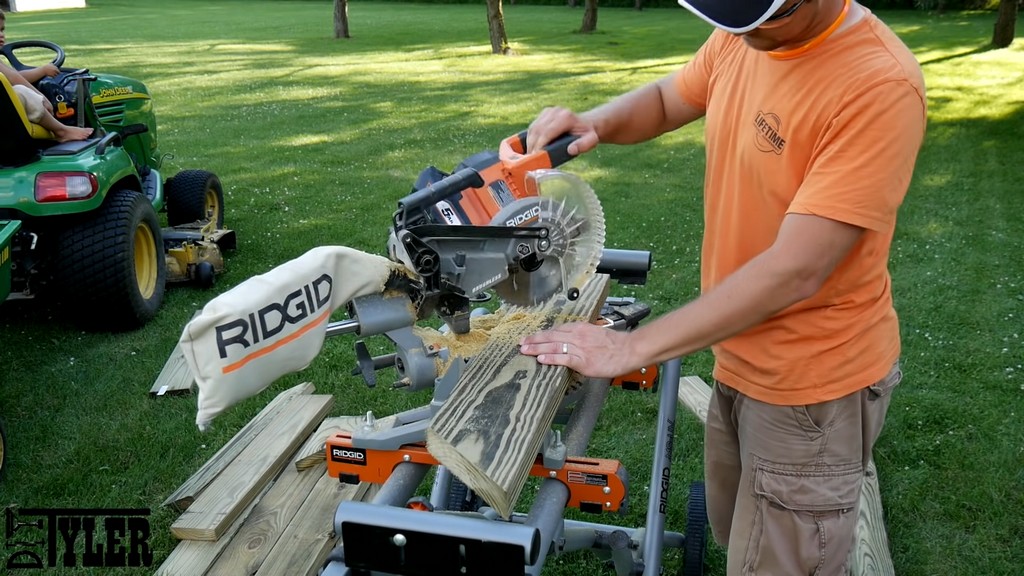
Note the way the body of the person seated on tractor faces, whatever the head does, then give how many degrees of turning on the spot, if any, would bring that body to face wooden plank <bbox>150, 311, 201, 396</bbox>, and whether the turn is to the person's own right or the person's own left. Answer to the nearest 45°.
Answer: approximately 90° to the person's own right

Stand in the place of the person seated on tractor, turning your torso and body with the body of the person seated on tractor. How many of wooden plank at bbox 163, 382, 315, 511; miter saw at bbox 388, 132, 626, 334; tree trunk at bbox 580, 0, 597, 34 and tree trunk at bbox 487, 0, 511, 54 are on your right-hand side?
2

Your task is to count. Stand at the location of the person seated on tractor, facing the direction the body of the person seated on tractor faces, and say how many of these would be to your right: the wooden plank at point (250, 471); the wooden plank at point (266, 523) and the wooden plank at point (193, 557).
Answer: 3

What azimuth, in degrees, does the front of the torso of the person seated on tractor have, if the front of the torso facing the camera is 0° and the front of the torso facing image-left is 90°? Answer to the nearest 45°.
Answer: approximately 270°

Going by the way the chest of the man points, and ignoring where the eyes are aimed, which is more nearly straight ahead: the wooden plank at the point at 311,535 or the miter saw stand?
the miter saw stand

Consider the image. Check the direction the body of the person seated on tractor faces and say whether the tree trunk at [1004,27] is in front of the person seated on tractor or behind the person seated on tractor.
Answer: in front

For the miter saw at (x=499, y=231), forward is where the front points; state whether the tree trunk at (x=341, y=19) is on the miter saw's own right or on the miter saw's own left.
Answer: on the miter saw's own left

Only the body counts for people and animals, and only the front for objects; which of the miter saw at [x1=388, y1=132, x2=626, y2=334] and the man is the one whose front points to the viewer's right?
the miter saw

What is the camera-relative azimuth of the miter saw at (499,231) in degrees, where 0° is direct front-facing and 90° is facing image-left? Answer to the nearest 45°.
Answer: approximately 270°

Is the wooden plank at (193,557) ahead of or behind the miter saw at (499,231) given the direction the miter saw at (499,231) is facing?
behind
